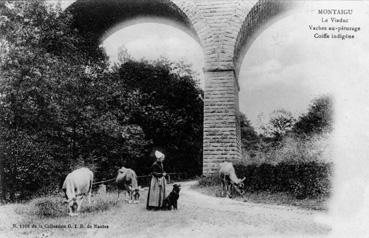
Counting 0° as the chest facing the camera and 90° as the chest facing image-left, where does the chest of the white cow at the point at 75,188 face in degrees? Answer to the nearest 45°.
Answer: approximately 45°

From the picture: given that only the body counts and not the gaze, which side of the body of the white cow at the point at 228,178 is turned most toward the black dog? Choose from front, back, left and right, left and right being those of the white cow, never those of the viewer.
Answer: right

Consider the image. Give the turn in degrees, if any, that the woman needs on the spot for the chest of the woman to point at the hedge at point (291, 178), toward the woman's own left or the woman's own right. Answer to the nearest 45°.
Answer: approximately 90° to the woman's own left

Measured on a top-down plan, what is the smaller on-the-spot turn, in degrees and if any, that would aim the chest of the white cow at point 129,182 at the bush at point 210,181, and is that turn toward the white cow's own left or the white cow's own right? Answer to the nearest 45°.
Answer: approximately 90° to the white cow's own left

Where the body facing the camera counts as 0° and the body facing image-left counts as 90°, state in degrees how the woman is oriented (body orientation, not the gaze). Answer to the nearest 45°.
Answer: approximately 315°

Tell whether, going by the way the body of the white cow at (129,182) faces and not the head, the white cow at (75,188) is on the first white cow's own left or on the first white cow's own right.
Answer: on the first white cow's own right
